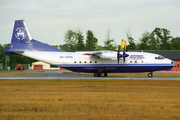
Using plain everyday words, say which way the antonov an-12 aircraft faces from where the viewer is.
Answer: facing to the right of the viewer
